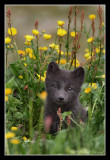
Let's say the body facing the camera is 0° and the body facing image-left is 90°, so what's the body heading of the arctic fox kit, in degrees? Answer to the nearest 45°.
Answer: approximately 0°
